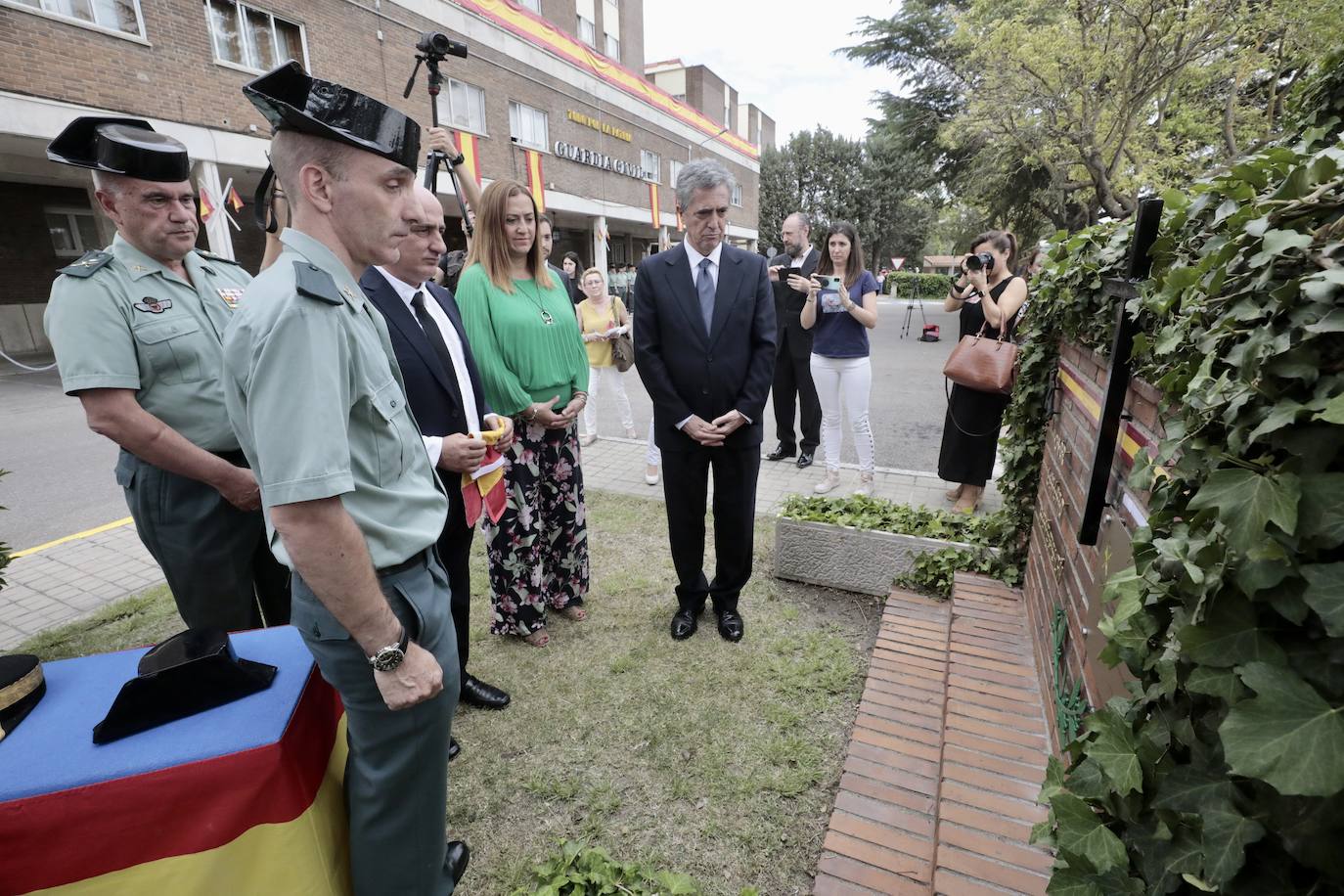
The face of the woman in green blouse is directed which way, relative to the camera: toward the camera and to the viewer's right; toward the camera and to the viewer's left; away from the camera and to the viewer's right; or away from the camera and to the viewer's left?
toward the camera and to the viewer's right

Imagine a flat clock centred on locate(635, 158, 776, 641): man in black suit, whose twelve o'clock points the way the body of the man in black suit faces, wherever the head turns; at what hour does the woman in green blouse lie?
The woman in green blouse is roughly at 3 o'clock from the man in black suit.

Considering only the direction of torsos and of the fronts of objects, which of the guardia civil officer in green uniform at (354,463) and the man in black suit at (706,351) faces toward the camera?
the man in black suit

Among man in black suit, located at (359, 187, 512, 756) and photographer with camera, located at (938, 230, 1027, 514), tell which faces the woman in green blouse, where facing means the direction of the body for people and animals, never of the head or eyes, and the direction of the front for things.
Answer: the photographer with camera

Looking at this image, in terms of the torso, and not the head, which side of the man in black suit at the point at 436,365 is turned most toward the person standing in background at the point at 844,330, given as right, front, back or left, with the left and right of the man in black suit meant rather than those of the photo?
left

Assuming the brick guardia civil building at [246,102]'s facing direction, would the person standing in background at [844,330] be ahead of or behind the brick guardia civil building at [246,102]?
ahead

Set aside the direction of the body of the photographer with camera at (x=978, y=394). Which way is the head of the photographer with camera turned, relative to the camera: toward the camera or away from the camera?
toward the camera

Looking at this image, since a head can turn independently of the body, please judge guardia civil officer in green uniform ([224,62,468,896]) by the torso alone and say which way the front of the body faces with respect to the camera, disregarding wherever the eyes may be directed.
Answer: to the viewer's right

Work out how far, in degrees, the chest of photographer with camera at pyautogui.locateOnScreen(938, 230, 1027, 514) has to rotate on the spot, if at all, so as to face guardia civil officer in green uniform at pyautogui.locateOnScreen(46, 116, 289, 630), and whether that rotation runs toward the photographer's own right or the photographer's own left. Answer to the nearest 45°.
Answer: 0° — they already face them

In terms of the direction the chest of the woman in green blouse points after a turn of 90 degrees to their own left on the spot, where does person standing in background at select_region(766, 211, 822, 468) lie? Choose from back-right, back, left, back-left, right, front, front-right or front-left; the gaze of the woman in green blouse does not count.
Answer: front

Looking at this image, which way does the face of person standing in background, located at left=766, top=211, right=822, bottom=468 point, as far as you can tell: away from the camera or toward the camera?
toward the camera

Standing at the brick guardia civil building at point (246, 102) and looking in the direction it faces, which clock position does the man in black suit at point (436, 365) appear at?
The man in black suit is roughly at 1 o'clock from the brick guardia civil building.

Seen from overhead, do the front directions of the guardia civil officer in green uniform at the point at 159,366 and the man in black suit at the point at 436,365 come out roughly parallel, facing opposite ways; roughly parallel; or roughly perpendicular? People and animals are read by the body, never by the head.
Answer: roughly parallel

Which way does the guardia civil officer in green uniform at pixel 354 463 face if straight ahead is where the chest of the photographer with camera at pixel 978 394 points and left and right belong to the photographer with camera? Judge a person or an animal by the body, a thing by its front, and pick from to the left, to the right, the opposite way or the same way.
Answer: the opposite way

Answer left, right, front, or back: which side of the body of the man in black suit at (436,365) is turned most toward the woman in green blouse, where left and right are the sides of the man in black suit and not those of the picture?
left

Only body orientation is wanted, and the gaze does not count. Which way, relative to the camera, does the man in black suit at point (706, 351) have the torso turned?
toward the camera

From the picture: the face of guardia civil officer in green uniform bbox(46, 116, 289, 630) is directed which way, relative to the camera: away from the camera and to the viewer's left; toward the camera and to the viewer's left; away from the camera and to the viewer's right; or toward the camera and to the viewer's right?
toward the camera and to the viewer's right

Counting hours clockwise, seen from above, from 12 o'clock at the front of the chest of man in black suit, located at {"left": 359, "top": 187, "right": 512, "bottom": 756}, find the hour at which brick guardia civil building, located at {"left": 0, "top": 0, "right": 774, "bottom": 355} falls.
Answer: The brick guardia civil building is roughly at 7 o'clock from the man in black suit.

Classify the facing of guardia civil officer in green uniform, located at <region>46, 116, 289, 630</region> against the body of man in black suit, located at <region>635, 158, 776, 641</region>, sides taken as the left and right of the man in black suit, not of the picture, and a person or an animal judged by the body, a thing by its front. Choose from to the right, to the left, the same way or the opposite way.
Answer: to the left
